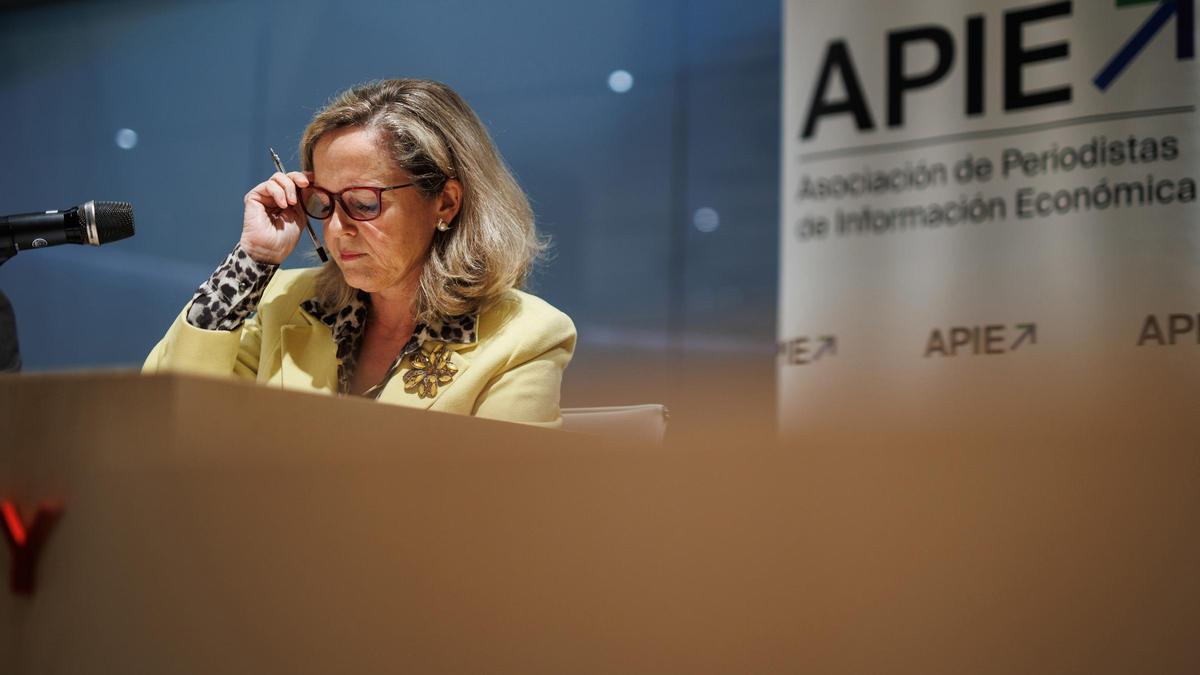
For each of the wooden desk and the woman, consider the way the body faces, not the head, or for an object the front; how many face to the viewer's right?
0

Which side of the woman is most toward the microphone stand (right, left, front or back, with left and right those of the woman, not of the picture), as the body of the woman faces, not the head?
right

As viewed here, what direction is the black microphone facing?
to the viewer's right

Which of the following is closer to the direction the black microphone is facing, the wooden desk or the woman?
the woman

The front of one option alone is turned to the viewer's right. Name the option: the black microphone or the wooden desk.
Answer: the black microphone

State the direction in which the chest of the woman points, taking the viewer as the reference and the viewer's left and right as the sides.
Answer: facing the viewer and to the left of the viewer

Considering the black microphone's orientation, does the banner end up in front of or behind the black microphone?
in front
